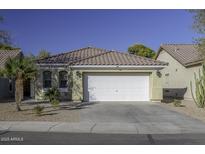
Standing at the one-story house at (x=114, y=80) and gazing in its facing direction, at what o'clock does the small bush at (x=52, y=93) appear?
The small bush is roughly at 3 o'clock from the one-story house.

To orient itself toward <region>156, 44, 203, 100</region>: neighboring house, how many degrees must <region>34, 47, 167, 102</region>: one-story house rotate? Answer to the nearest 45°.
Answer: approximately 135° to its left

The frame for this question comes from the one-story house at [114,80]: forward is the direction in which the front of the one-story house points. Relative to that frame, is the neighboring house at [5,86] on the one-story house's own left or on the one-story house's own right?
on the one-story house's own right

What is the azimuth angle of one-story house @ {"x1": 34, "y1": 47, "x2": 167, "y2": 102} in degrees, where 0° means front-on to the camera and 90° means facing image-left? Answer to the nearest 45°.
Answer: approximately 0°
